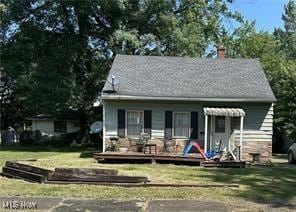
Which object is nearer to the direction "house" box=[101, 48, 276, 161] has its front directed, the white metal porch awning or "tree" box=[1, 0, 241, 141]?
the white metal porch awning

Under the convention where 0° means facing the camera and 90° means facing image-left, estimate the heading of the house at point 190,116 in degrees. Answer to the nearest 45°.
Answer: approximately 0°

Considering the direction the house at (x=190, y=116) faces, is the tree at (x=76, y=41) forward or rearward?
rearward

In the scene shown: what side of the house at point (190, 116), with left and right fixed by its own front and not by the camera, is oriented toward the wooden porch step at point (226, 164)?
front

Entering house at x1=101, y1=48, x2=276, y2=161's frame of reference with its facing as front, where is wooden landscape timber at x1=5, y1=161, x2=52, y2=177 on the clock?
The wooden landscape timber is roughly at 1 o'clock from the house.

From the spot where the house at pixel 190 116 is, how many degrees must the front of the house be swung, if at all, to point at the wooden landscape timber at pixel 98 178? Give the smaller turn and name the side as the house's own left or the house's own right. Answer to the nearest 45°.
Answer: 0° — it already faces it

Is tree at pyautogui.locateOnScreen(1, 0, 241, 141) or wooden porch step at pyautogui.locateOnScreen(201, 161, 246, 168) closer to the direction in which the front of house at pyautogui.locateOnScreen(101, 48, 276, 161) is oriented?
the wooden porch step
